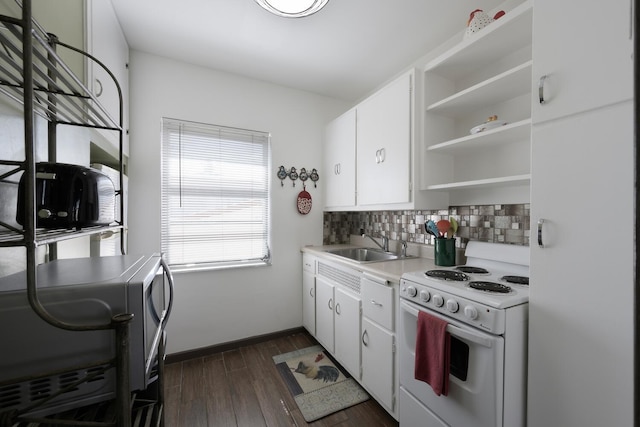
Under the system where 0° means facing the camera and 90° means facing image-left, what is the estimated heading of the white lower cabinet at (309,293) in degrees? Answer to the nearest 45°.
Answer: approximately 45°

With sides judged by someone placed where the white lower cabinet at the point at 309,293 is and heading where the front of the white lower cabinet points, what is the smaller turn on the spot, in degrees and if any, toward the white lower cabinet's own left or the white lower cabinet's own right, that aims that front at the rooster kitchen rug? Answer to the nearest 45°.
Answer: approximately 45° to the white lower cabinet's own left

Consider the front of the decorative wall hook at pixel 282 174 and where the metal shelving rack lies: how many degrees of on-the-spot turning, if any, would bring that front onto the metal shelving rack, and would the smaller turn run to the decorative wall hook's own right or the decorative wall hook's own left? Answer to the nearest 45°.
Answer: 0° — it already faces it

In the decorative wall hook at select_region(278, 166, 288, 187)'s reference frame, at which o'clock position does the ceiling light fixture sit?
The ceiling light fixture is roughly at 12 o'clock from the decorative wall hook.

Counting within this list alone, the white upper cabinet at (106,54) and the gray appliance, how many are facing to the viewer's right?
2

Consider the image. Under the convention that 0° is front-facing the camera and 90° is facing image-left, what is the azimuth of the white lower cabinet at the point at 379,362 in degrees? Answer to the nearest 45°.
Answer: approximately 45°

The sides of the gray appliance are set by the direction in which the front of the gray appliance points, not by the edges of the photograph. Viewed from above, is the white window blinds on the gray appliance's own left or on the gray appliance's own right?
on the gray appliance's own left

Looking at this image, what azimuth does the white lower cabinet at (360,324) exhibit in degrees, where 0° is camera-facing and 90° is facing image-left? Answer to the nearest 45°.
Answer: approximately 45°

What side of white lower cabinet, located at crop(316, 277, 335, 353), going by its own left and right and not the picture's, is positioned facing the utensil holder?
left

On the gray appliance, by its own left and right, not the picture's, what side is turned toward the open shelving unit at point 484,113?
front
